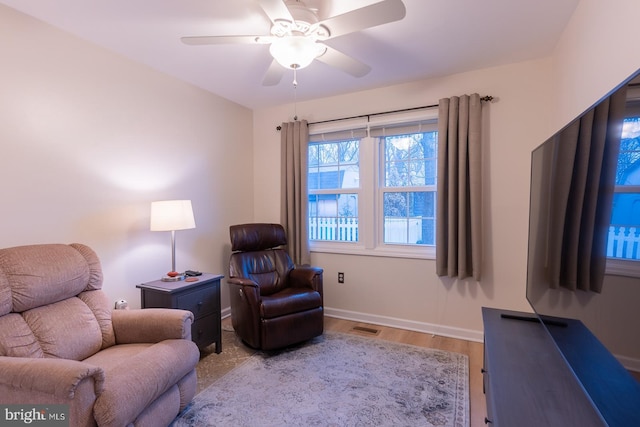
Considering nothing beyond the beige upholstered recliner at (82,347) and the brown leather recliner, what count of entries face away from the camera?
0

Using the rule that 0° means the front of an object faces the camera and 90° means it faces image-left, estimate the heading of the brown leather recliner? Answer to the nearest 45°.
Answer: approximately 315°

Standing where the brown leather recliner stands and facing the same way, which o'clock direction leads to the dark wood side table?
The dark wood side table is roughly at 4 o'clock from the brown leather recliner.

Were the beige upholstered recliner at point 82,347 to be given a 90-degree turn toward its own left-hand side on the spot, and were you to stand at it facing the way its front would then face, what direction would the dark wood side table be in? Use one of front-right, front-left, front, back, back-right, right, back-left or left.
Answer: front

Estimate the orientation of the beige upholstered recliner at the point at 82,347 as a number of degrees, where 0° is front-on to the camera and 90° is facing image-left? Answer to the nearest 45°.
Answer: approximately 315°

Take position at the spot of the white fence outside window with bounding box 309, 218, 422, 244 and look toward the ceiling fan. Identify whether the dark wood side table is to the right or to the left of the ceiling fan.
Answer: right

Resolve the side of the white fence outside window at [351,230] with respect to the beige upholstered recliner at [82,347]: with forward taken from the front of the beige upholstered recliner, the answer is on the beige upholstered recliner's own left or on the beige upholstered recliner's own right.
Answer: on the beige upholstered recliner's own left

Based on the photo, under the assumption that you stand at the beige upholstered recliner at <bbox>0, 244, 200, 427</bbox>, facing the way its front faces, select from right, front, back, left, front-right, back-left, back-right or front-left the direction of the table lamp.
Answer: left

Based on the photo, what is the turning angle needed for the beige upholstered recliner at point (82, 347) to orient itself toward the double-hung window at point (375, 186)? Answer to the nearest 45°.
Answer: approximately 45° to its left

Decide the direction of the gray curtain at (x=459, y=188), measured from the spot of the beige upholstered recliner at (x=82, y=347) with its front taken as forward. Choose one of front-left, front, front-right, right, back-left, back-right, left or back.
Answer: front-left

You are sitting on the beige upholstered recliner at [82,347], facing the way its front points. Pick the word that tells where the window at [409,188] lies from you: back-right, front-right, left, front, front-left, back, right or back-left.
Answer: front-left
